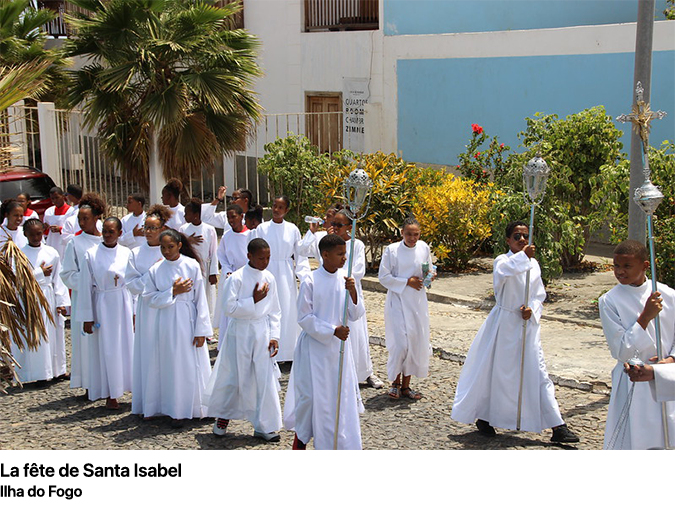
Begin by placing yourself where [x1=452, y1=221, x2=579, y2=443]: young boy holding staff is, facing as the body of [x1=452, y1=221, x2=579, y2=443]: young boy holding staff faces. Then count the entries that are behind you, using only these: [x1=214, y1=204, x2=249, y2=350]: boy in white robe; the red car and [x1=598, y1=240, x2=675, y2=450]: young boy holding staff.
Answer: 2

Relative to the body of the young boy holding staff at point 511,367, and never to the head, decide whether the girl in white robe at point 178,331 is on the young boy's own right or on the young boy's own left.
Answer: on the young boy's own right

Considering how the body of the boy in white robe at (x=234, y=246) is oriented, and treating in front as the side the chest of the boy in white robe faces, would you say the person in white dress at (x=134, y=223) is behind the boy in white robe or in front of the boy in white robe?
behind

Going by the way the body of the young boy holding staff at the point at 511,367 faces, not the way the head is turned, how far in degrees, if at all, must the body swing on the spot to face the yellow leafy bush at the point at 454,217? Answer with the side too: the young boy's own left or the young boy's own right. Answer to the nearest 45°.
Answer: approximately 135° to the young boy's own left

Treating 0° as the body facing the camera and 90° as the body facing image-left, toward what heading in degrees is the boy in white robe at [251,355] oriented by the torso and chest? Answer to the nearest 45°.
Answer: approximately 315°

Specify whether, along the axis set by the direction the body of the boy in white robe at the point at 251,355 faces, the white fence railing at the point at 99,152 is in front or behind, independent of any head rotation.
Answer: behind

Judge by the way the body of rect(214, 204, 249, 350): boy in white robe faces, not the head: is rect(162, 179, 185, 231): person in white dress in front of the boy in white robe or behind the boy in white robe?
behind
